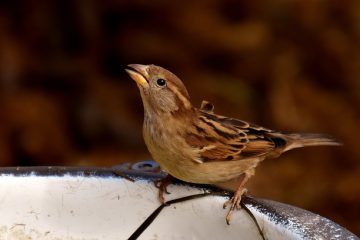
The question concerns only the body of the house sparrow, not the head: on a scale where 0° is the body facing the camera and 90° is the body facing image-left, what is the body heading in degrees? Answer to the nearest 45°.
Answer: approximately 90°
